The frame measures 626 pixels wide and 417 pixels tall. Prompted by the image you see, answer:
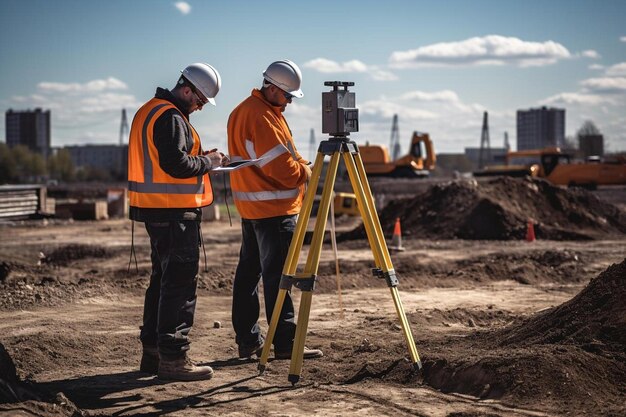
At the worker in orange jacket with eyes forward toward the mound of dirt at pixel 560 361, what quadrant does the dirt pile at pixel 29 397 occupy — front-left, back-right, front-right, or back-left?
back-right

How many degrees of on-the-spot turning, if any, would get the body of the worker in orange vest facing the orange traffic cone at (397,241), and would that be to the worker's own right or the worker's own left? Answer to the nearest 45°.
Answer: approximately 90° to the worker's own left

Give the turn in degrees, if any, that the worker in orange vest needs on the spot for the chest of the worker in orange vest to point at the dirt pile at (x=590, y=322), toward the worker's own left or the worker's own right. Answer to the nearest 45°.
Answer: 0° — they already face it

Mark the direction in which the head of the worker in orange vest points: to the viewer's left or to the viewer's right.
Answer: to the viewer's right

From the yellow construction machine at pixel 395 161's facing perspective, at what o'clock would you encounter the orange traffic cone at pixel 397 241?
The orange traffic cone is roughly at 3 o'clock from the yellow construction machine.

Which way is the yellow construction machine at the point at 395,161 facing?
to the viewer's right

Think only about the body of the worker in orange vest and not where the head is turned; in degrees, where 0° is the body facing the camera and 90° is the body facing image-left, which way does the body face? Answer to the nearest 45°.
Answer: approximately 270°

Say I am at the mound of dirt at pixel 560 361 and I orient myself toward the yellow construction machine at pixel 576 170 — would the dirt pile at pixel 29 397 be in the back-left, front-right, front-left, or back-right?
back-left
